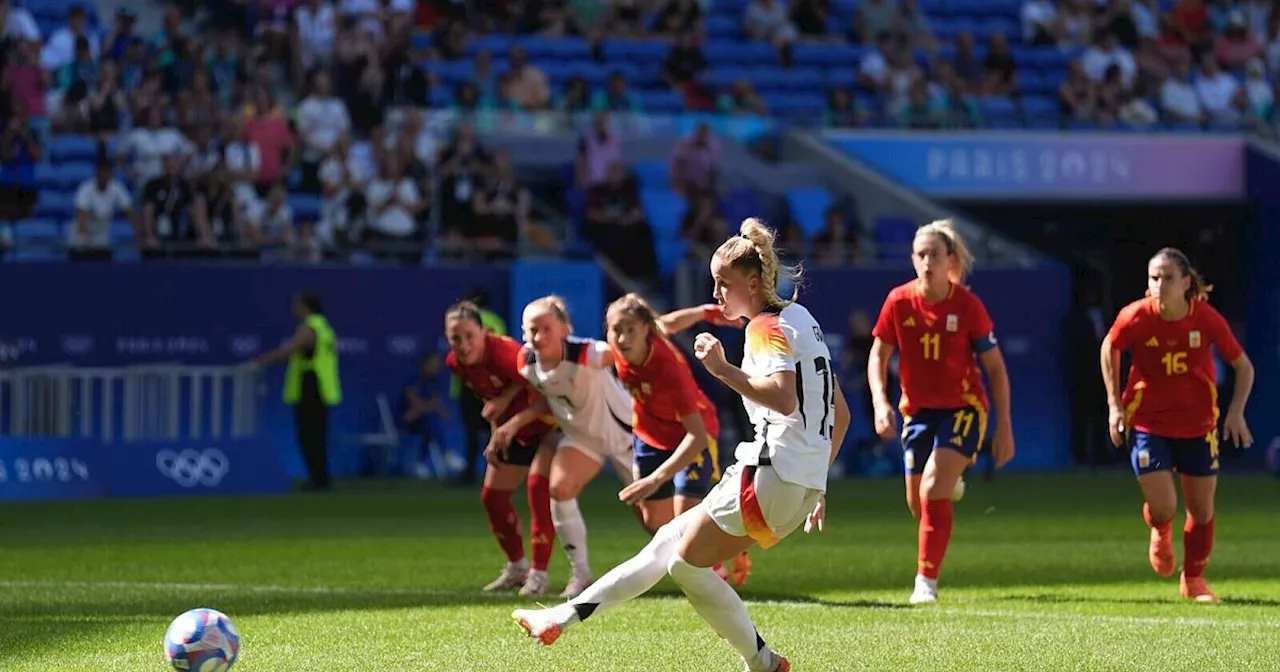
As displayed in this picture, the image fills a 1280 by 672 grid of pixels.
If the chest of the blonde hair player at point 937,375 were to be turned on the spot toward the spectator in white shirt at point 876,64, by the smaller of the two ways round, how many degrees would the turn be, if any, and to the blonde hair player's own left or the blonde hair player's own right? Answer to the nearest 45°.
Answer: approximately 180°

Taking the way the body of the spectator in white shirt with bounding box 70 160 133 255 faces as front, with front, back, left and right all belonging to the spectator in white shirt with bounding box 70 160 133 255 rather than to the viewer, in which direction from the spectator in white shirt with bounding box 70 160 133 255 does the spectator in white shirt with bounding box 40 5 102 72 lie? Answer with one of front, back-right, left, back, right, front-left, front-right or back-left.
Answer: back

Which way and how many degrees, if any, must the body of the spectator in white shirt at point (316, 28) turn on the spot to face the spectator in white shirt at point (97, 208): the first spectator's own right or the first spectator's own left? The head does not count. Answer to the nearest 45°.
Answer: approximately 45° to the first spectator's own right

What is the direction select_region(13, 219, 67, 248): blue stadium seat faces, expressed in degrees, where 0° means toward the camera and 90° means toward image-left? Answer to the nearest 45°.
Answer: approximately 0°

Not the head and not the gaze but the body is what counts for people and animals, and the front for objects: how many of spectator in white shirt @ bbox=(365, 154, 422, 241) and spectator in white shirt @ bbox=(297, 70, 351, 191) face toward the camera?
2

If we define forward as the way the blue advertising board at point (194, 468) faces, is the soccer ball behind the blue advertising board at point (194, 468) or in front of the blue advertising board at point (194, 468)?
in front
